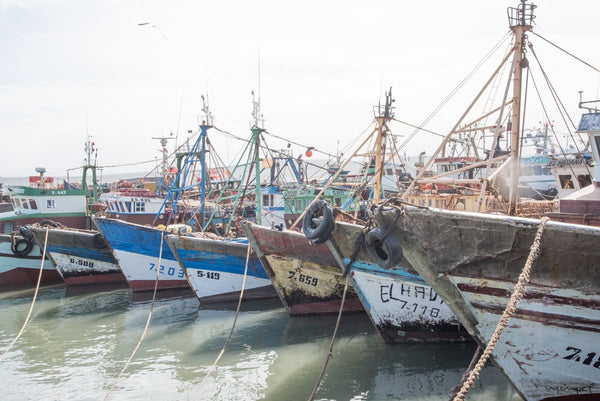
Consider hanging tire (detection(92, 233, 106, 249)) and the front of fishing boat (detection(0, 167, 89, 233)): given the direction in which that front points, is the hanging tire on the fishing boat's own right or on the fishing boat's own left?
on the fishing boat's own left

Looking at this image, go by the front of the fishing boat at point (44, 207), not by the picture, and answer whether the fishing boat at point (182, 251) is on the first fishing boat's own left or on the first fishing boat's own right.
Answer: on the first fishing boat's own left

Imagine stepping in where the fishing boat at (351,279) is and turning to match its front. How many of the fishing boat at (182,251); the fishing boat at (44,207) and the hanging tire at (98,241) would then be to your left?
0

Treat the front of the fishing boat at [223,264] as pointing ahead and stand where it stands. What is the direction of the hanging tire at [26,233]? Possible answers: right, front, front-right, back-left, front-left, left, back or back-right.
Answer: right

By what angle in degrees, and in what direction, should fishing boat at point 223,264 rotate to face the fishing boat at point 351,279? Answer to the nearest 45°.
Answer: approximately 90° to its left

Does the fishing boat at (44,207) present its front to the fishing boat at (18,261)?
no

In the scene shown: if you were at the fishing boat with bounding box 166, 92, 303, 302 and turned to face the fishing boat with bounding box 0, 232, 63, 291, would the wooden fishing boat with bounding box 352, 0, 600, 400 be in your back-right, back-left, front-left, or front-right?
back-left

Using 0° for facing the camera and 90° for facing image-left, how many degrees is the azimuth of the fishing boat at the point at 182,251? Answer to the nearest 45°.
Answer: approximately 45°

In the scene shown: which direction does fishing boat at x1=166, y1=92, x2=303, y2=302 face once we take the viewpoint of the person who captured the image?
facing the viewer and to the left of the viewer

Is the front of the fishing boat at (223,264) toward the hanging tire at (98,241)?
no

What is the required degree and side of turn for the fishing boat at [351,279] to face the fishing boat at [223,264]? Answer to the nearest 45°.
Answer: approximately 90° to its right

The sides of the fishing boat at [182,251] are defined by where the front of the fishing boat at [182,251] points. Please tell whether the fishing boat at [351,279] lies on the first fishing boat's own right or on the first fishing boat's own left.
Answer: on the first fishing boat's own left

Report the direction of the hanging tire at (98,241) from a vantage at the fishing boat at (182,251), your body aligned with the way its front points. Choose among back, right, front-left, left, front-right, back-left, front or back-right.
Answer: right

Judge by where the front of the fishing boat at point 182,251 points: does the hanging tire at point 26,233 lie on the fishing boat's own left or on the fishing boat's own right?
on the fishing boat's own right

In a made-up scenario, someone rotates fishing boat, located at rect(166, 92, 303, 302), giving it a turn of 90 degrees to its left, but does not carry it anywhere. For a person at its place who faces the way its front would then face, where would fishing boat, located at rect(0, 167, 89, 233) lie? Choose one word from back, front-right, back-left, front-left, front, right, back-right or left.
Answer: back

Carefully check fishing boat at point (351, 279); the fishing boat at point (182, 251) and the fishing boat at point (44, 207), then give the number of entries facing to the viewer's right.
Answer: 0

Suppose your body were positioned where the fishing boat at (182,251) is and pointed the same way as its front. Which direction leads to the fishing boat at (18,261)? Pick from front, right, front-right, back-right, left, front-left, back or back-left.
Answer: right

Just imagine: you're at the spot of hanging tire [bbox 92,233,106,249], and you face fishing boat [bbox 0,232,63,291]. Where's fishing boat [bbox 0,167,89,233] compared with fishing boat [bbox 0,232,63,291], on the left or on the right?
right

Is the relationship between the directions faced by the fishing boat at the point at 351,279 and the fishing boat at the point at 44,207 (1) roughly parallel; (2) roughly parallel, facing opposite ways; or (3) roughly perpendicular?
roughly parallel

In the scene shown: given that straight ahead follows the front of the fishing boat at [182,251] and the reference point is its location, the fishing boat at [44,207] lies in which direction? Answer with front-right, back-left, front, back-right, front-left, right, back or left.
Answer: right
